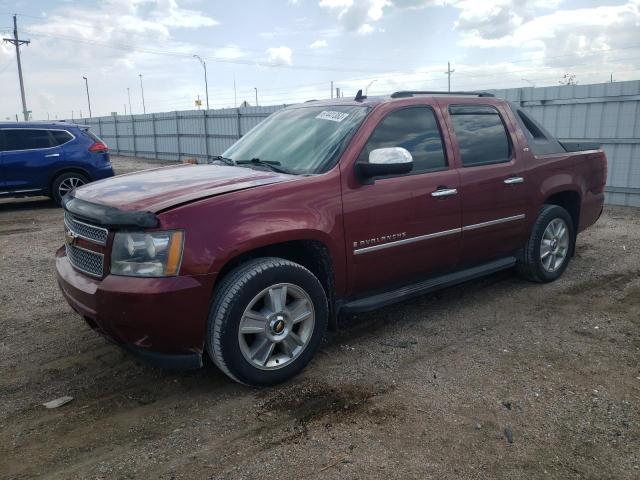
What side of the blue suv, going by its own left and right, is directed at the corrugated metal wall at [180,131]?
right

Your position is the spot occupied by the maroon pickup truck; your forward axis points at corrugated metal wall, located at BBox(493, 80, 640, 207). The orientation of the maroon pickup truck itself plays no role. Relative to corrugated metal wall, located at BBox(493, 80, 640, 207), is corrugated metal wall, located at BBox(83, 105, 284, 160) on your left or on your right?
left

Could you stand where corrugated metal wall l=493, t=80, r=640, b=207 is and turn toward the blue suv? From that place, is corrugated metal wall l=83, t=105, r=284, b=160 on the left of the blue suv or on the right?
right

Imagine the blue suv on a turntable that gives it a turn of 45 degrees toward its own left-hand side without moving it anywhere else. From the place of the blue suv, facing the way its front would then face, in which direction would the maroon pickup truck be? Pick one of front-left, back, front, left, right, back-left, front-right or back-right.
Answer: front-left

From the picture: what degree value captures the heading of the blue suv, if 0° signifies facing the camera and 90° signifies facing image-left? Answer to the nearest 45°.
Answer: approximately 90°

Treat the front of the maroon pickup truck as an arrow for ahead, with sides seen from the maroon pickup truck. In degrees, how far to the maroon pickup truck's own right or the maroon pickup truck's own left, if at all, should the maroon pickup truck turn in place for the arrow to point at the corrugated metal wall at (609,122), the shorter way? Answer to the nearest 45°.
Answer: approximately 180°

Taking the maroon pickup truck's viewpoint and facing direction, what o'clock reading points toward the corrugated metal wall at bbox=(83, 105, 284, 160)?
The corrugated metal wall is roughly at 4 o'clock from the maroon pickup truck.

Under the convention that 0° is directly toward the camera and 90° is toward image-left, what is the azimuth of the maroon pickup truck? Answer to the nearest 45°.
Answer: approximately 45°
